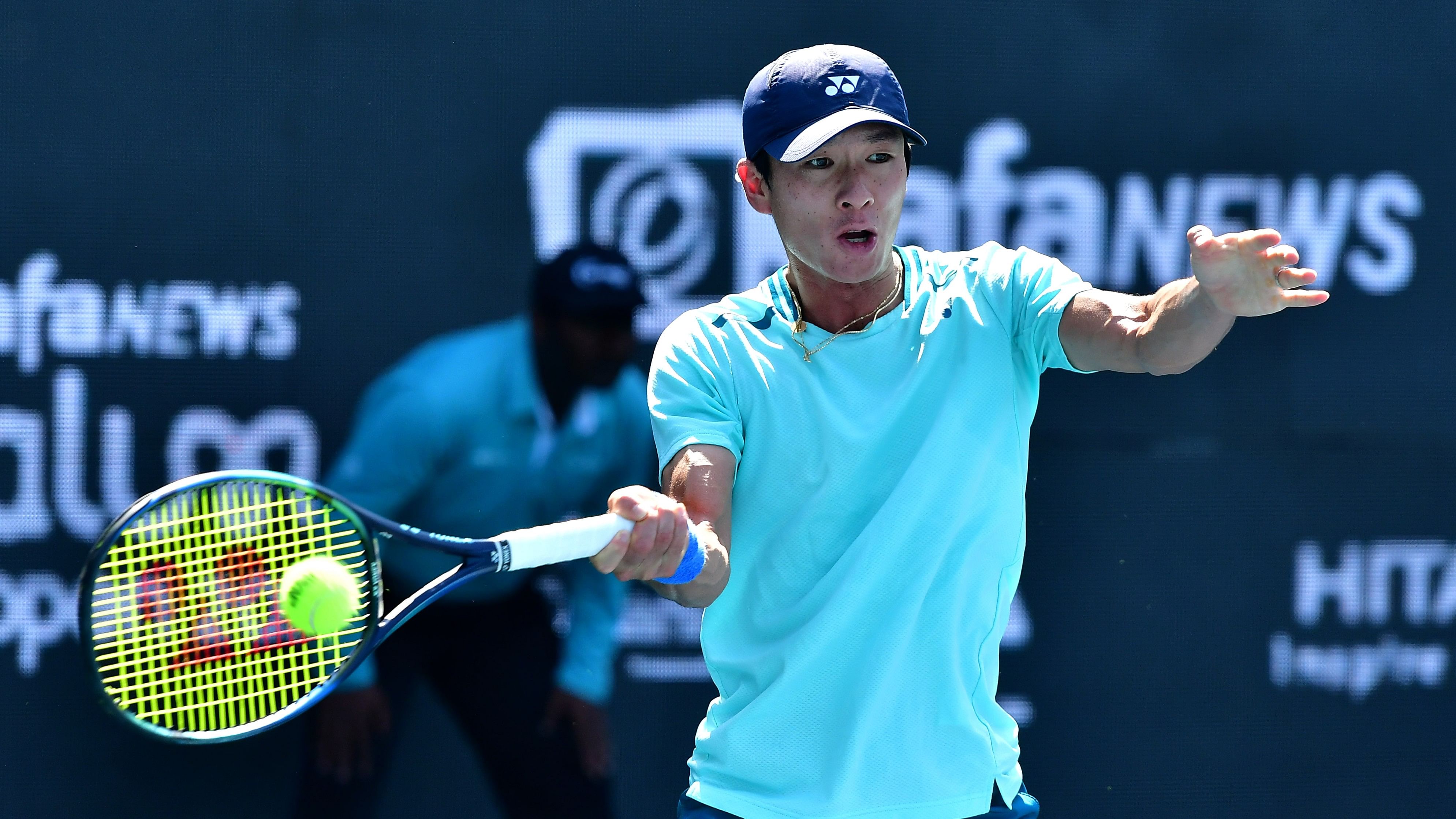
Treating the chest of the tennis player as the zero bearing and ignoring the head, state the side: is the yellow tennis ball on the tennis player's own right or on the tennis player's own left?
on the tennis player's own right

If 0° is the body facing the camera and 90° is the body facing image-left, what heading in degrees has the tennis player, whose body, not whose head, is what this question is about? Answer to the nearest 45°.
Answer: approximately 0°
